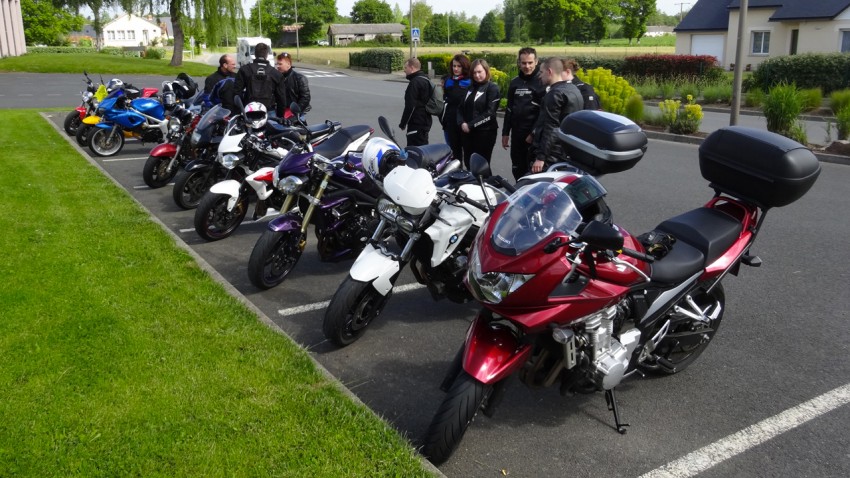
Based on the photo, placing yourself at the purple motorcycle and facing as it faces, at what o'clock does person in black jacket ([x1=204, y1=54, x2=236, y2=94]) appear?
The person in black jacket is roughly at 4 o'clock from the purple motorcycle.

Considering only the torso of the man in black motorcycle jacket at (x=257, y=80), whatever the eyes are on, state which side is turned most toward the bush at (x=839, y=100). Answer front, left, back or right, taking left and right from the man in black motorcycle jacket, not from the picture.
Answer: right

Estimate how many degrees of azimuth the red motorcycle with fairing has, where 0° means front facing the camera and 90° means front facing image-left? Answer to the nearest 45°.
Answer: approximately 45°

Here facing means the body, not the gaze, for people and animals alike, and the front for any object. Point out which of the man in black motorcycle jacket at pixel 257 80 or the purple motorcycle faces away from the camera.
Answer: the man in black motorcycle jacket

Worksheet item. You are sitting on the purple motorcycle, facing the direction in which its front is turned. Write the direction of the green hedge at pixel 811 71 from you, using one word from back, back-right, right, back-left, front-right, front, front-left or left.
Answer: back

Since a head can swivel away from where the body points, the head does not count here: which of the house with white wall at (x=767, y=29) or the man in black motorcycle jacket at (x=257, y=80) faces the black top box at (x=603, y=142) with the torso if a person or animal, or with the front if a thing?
the house with white wall

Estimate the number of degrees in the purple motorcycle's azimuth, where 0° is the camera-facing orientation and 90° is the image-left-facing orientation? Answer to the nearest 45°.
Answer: approximately 45°

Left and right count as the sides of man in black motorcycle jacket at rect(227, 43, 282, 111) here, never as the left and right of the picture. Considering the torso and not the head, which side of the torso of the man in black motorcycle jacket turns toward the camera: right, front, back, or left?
back

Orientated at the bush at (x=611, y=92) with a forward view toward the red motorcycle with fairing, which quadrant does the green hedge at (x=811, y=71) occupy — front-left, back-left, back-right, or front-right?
back-left
